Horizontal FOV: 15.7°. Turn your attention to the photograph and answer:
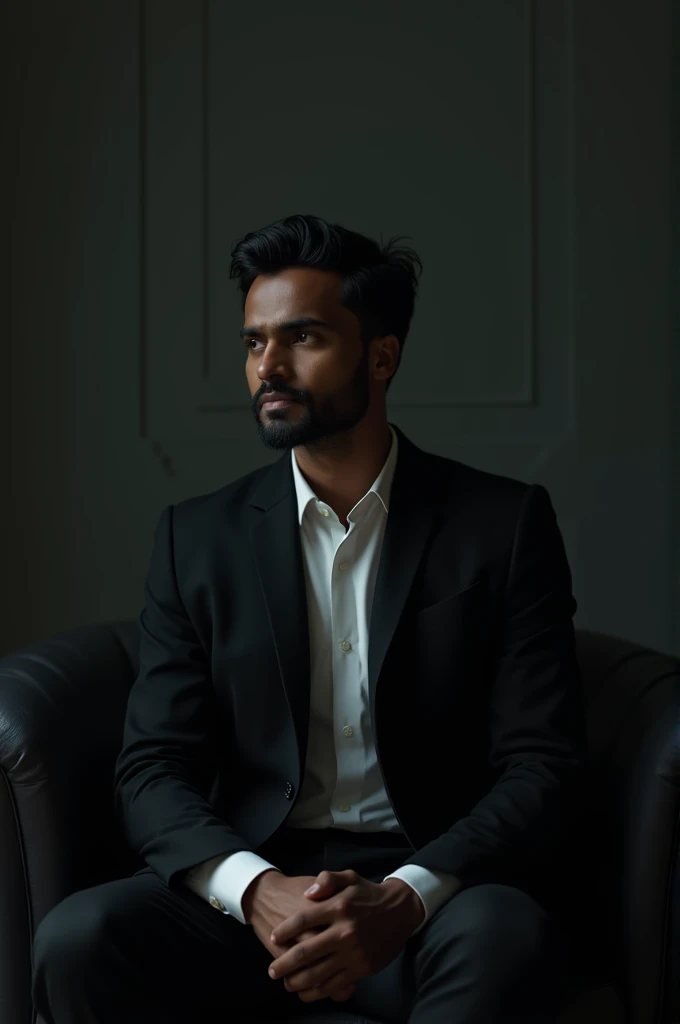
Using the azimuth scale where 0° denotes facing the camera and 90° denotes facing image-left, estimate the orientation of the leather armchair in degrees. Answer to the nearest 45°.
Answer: approximately 0°
